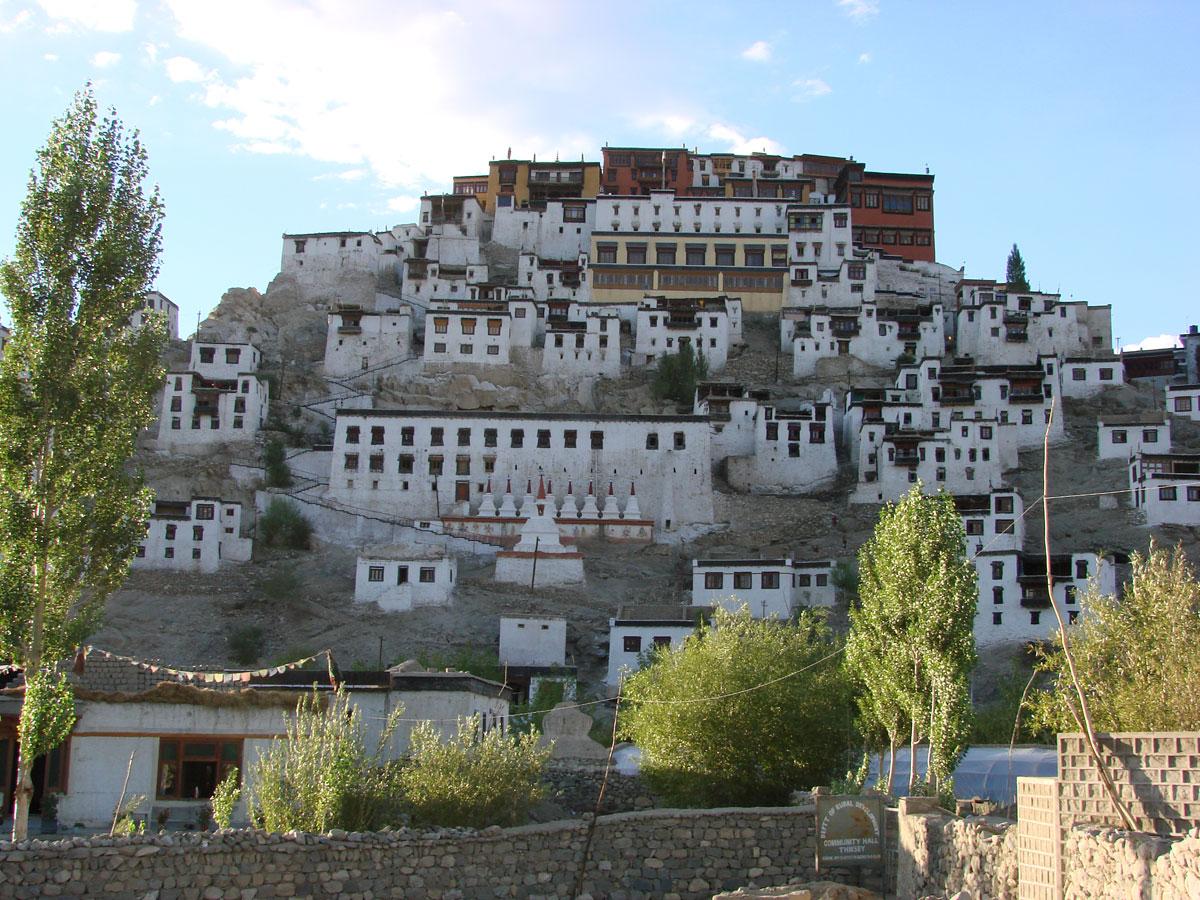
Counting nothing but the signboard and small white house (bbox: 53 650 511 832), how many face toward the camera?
2

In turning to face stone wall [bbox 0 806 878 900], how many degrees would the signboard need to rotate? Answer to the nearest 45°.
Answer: approximately 90° to its right

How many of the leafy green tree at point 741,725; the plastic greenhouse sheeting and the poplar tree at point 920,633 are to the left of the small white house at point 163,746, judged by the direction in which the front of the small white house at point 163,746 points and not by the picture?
3

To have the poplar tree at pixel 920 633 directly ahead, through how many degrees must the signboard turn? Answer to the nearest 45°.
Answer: approximately 180°

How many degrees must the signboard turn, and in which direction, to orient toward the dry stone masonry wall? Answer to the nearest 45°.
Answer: approximately 45° to its left

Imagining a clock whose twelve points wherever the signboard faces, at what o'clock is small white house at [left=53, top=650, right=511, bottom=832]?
The small white house is roughly at 3 o'clock from the signboard.

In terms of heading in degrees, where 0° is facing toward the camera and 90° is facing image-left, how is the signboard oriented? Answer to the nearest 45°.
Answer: approximately 0°

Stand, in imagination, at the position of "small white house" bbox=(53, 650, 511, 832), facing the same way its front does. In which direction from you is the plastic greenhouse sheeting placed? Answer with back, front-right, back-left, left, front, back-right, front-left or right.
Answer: left

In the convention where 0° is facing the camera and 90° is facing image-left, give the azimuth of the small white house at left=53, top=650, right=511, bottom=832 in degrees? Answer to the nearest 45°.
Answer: approximately 0°

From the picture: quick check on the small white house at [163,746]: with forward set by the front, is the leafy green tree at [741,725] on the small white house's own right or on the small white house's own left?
on the small white house's own left
